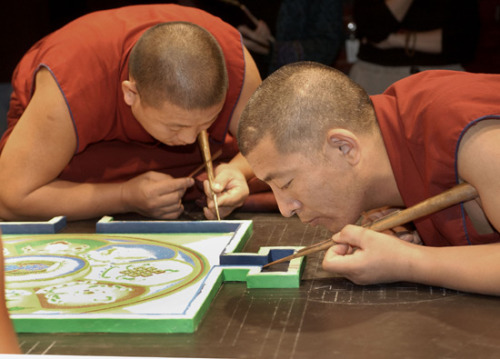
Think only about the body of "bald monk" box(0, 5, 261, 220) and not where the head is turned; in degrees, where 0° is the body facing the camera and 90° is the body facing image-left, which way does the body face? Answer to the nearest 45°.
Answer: approximately 315°

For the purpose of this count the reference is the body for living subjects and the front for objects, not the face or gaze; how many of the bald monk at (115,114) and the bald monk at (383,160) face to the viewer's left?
1

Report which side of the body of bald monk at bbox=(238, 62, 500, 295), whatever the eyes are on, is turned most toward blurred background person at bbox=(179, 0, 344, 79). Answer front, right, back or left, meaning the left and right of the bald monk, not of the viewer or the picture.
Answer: right

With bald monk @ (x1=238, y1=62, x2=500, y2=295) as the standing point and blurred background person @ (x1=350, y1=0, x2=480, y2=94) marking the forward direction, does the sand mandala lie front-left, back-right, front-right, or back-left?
back-left

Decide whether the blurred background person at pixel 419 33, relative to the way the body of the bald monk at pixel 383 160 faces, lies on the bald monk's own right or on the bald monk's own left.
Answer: on the bald monk's own right

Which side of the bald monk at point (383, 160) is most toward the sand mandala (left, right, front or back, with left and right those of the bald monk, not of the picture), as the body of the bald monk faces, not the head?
front

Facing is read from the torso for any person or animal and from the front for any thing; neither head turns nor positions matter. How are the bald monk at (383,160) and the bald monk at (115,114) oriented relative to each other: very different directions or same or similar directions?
very different directions

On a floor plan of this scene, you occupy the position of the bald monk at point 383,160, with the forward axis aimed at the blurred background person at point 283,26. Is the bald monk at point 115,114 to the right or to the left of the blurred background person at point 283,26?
left

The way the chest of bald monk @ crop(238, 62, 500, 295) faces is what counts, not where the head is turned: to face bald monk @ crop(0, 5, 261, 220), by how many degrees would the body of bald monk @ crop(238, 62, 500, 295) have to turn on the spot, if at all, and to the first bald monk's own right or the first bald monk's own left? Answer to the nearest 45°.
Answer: approximately 45° to the first bald monk's own right

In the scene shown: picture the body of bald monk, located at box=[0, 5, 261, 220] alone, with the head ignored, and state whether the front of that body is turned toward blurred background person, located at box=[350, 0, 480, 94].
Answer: no

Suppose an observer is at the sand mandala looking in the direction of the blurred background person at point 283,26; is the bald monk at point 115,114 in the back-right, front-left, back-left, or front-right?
front-left

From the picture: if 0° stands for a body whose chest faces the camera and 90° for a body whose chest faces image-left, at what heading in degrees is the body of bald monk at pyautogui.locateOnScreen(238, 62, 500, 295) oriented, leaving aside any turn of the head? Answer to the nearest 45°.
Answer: approximately 90°

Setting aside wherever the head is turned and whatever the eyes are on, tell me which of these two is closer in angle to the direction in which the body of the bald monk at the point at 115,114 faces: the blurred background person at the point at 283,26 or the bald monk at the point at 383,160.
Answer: the bald monk

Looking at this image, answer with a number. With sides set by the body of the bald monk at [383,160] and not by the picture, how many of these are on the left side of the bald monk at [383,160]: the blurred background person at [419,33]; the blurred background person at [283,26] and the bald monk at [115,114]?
0
